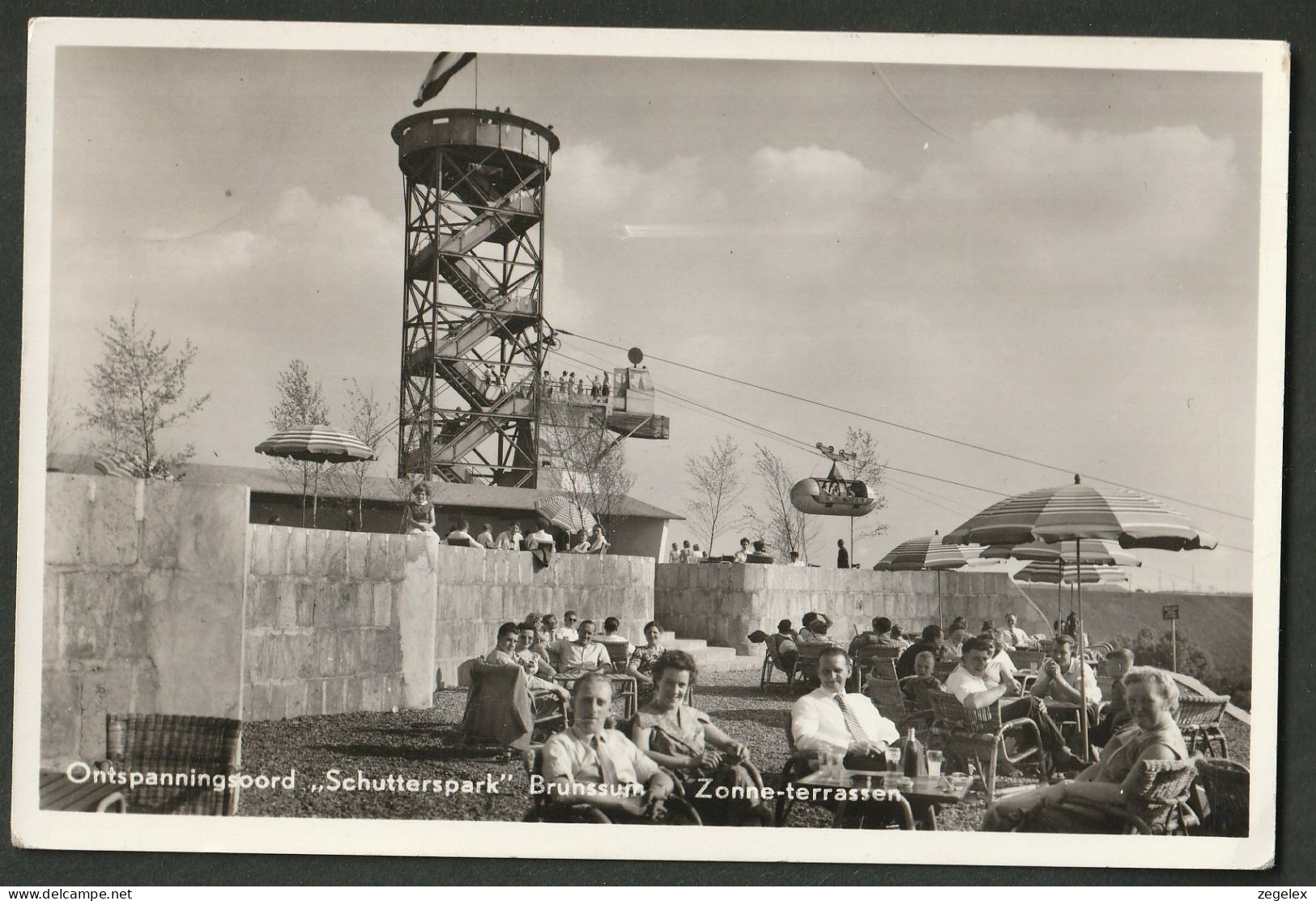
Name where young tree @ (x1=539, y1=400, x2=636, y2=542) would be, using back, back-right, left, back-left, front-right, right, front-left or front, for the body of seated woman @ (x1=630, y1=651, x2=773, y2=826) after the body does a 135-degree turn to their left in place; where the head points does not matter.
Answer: front

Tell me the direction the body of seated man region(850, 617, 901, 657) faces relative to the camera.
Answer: away from the camera

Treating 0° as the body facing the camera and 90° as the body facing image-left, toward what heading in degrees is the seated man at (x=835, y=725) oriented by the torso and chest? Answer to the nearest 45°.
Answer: approximately 0°
